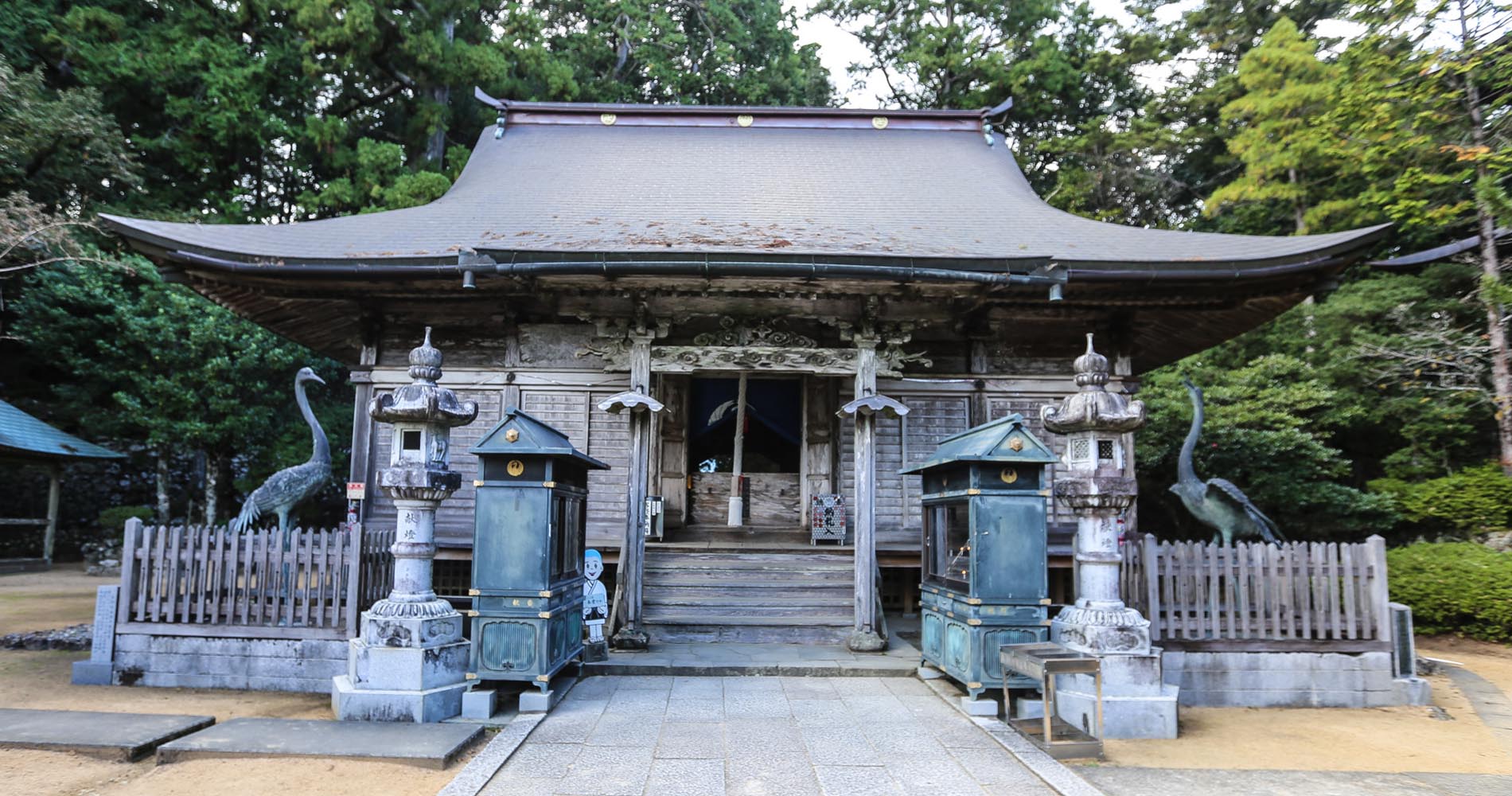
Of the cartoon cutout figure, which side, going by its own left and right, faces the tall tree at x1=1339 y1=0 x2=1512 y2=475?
left

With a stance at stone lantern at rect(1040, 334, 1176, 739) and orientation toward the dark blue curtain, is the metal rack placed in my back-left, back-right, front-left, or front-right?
back-left

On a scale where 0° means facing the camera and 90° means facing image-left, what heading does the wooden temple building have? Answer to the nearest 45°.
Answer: approximately 0°

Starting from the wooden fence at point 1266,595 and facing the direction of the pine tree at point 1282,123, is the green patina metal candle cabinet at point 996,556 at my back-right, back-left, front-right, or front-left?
back-left

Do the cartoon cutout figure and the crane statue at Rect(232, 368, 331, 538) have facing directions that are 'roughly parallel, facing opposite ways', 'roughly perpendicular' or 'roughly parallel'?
roughly perpendicular

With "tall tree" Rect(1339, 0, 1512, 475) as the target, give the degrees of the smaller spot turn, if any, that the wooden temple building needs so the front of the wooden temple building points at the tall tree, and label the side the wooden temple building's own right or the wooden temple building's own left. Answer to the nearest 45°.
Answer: approximately 90° to the wooden temple building's own left

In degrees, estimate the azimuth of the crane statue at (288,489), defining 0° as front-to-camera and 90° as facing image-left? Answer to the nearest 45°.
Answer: approximately 270°

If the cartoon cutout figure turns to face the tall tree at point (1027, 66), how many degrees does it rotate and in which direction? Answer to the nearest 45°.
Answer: approximately 135° to its left

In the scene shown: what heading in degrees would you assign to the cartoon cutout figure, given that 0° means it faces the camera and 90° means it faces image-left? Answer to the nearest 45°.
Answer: approximately 0°

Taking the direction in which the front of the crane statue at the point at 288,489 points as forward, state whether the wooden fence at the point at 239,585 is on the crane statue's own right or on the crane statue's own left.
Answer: on the crane statue's own right

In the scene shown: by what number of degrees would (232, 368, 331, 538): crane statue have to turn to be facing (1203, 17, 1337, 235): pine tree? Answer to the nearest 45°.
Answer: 0° — it already faces it
